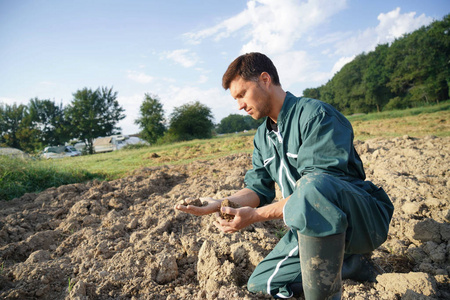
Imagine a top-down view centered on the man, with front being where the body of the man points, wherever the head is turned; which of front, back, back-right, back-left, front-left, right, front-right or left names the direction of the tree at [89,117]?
right

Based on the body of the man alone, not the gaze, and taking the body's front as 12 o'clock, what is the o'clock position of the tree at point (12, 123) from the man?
The tree is roughly at 3 o'clock from the man.

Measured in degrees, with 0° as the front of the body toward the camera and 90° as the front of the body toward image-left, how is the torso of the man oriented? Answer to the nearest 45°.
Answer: approximately 45°

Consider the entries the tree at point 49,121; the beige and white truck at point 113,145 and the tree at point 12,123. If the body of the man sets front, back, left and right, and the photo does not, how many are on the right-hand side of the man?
3

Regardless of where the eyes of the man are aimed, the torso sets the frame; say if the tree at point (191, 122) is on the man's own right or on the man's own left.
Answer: on the man's own right

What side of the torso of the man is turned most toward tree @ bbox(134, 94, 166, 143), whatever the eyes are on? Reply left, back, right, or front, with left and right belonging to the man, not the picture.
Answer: right

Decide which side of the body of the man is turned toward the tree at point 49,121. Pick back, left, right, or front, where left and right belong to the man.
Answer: right
